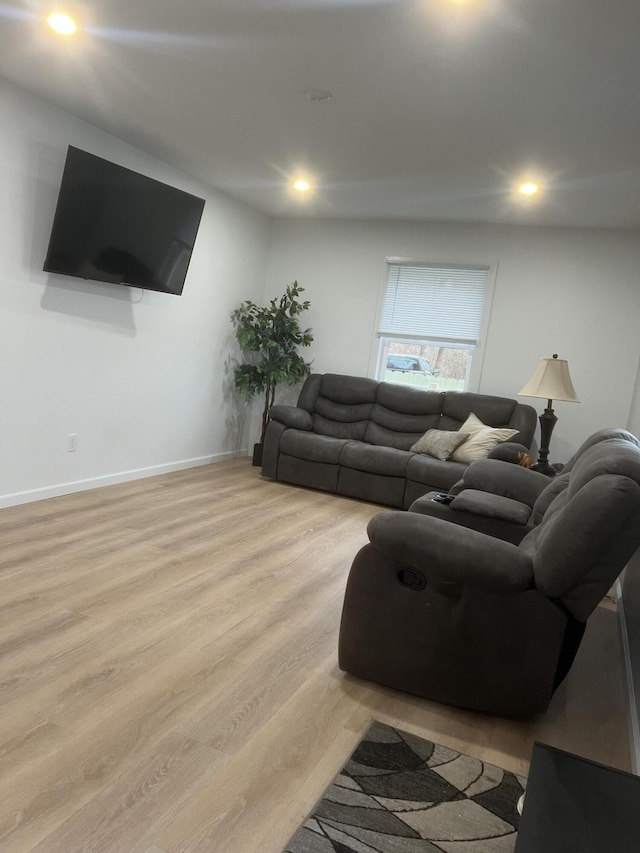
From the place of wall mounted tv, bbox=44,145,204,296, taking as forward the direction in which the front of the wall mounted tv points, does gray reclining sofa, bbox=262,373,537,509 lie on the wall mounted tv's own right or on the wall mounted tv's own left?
on the wall mounted tv's own left

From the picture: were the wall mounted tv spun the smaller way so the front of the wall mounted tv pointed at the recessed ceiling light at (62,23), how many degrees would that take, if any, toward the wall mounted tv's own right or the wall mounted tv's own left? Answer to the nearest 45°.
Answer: approximately 45° to the wall mounted tv's own right

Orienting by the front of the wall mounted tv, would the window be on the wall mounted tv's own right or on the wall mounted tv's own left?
on the wall mounted tv's own left

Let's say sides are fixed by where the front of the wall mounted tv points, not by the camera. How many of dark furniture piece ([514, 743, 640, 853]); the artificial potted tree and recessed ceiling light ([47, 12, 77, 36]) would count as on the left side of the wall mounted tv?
1

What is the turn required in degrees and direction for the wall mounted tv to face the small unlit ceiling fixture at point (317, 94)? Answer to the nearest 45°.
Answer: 0° — it already faces it

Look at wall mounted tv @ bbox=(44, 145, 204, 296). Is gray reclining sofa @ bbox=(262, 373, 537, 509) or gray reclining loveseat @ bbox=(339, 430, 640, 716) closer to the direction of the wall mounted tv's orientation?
the gray reclining loveseat

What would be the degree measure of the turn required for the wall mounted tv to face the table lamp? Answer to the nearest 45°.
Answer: approximately 45° to its left

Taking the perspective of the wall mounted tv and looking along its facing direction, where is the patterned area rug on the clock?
The patterned area rug is roughly at 1 o'clock from the wall mounted tv.

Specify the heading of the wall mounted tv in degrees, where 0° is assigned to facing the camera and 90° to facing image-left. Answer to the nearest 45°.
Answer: approximately 315°

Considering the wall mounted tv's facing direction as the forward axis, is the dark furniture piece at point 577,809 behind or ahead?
ahead

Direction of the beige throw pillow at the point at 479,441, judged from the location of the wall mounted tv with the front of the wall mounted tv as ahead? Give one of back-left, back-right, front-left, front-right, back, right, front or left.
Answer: front-left

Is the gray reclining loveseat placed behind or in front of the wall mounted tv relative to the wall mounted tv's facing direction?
in front

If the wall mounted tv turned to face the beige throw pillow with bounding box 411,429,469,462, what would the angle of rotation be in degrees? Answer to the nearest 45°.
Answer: approximately 45° to its left

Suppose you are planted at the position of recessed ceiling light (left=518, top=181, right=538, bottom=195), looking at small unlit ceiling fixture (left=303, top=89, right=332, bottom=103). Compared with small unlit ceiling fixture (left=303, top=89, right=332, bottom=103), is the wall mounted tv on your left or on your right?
right
